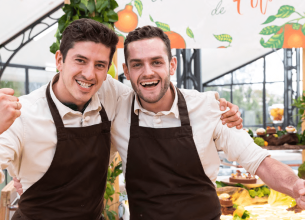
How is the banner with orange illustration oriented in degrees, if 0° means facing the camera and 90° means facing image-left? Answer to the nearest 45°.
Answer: approximately 0°

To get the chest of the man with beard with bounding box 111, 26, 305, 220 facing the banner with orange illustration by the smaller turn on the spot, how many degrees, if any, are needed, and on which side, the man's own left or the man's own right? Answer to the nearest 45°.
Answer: approximately 180°

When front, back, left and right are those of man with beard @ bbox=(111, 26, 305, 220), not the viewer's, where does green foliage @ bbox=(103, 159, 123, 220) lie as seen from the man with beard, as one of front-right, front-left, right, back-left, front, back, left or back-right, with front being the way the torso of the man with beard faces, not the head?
back-right

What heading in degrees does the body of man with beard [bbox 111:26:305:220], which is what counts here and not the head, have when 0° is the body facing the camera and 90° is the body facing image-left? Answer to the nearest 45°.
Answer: approximately 0°

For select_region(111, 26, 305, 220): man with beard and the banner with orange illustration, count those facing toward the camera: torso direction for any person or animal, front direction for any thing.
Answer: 2
